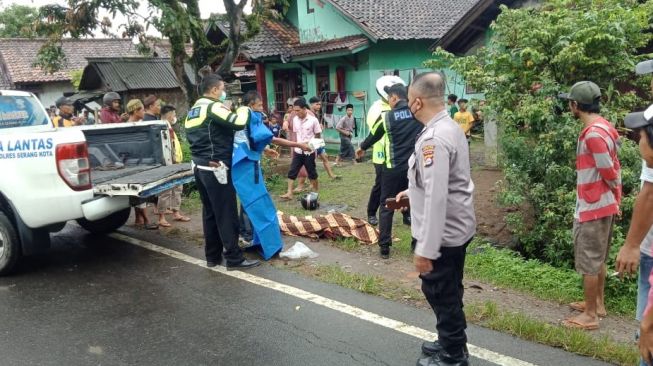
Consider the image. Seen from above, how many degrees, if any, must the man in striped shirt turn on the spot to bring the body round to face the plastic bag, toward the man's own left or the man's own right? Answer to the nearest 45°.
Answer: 0° — they already face it

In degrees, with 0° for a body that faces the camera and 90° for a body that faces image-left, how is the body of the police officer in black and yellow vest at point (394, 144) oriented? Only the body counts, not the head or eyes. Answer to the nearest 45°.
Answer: approximately 135°

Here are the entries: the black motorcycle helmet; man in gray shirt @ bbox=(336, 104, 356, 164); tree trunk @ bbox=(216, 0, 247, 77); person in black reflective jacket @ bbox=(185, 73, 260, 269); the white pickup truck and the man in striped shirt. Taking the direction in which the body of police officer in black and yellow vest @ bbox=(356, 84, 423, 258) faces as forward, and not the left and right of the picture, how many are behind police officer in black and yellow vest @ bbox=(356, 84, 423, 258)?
1

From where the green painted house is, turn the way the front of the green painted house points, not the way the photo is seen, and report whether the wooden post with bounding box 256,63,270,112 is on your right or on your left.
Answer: on your right

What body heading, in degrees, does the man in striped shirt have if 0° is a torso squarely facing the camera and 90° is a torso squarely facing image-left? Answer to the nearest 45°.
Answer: approximately 90°

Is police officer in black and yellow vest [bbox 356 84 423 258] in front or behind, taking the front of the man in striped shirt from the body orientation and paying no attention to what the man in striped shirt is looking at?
in front

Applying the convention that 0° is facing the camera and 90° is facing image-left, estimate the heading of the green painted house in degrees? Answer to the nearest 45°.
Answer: approximately 45°

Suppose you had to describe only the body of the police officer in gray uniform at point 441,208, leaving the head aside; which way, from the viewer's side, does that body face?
to the viewer's left

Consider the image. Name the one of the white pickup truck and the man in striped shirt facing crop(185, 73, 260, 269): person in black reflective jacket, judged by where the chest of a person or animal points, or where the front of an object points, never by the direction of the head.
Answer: the man in striped shirt

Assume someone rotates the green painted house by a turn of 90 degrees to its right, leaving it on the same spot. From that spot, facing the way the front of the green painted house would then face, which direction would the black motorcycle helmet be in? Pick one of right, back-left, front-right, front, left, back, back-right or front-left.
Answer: back-left

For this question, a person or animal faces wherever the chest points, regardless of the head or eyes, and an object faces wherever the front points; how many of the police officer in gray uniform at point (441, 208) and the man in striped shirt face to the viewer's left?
2

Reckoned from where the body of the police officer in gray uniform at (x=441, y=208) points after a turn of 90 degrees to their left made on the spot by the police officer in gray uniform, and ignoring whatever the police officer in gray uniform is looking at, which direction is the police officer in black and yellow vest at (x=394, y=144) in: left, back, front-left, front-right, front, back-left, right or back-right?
back

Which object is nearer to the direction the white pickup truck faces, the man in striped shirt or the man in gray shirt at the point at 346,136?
the man in gray shirt

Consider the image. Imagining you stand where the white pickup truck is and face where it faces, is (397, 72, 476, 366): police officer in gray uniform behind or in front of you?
behind

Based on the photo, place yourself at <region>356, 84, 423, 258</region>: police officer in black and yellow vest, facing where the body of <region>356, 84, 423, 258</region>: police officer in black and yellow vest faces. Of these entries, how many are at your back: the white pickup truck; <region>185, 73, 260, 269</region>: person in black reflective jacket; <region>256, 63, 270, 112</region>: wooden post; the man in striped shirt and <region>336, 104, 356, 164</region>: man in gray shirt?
1

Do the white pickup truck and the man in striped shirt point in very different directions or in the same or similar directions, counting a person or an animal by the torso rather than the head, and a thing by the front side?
same or similar directions

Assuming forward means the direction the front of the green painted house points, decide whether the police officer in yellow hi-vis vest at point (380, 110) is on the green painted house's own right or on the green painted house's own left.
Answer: on the green painted house's own left
